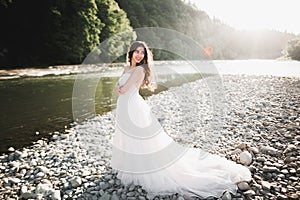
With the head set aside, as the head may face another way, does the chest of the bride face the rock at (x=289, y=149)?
no

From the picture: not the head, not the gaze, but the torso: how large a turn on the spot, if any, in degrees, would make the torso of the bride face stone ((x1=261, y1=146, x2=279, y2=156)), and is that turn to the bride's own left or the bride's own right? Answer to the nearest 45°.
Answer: approximately 135° to the bride's own right

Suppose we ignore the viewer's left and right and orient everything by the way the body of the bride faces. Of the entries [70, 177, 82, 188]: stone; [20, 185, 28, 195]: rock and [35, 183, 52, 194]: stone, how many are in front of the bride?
3

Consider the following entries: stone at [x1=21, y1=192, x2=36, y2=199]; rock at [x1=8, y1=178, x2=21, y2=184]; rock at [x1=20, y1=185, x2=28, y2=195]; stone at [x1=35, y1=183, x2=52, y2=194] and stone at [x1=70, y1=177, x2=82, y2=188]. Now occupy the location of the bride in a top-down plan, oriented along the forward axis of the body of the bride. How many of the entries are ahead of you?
5

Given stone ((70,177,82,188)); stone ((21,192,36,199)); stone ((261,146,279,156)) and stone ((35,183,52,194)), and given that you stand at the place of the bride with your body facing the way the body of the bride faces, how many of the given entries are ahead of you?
3

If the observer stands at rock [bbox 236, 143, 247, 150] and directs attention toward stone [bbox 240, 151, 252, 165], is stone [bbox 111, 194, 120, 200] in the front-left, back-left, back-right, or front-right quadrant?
front-right

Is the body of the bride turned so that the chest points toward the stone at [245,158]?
no

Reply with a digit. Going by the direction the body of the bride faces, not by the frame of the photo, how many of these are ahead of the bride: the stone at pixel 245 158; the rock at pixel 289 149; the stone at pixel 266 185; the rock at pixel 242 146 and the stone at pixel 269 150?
0

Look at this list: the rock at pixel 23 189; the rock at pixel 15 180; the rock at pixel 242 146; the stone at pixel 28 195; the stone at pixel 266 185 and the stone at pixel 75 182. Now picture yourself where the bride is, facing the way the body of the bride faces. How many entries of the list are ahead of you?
4

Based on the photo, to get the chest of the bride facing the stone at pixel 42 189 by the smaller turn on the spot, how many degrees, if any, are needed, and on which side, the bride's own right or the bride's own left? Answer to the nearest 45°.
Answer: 0° — they already face it

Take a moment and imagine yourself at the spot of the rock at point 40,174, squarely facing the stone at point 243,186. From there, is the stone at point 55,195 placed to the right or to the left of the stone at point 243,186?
right

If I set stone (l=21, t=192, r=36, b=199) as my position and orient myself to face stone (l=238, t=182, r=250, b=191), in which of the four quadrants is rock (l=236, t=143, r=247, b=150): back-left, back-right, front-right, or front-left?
front-left

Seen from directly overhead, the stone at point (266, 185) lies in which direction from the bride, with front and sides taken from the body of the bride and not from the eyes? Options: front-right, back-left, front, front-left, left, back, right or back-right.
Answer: back

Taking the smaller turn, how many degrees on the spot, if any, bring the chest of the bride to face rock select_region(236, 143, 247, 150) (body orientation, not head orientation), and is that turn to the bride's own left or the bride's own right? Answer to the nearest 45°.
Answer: approximately 135° to the bride's own right

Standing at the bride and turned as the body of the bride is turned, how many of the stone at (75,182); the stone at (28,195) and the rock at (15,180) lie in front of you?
3

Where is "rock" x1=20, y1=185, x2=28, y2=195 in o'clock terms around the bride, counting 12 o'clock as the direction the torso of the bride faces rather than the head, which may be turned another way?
The rock is roughly at 12 o'clock from the bride.

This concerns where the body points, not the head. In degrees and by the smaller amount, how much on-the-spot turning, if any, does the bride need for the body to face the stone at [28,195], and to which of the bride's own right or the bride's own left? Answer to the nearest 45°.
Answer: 0° — they already face it

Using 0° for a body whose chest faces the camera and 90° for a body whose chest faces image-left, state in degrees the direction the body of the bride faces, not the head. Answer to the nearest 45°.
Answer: approximately 90°

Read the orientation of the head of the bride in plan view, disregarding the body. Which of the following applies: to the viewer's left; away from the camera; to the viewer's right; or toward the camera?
toward the camera

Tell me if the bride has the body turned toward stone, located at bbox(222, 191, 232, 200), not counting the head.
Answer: no

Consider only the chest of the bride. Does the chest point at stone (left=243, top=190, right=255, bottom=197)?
no
